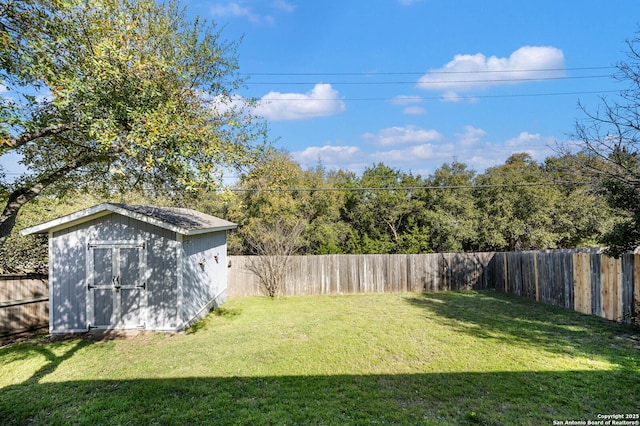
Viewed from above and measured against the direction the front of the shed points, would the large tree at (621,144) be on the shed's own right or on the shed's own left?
on the shed's own left

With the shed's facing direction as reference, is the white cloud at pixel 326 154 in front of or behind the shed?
behind

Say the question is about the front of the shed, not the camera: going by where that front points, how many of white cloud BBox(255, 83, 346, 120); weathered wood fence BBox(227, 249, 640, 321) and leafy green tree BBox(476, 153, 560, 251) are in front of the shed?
0

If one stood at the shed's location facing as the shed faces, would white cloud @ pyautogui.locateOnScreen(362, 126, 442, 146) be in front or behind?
behind

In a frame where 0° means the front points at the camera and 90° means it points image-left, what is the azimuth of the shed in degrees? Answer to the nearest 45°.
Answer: approximately 45°

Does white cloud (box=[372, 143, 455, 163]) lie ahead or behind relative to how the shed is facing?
behind
